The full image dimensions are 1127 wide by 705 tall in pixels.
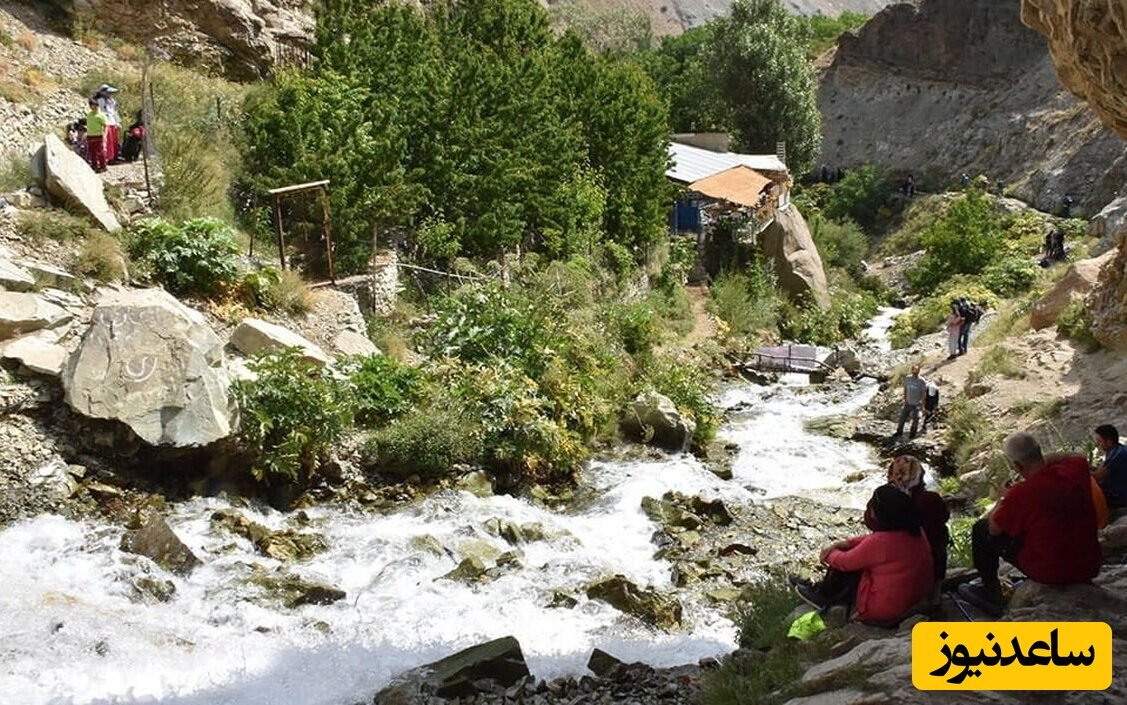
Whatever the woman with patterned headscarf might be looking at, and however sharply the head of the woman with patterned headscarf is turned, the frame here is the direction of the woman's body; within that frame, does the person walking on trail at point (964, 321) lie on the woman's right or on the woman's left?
on the woman's right

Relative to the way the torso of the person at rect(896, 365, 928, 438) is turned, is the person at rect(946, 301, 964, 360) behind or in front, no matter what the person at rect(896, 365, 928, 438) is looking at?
behind

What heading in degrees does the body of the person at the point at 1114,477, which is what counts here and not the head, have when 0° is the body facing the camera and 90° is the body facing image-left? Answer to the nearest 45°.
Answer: approximately 90°

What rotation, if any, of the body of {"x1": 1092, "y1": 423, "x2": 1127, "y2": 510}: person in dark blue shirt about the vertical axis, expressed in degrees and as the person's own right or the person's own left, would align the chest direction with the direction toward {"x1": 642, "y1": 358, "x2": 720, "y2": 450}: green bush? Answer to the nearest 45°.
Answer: approximately 45° to the person's own right

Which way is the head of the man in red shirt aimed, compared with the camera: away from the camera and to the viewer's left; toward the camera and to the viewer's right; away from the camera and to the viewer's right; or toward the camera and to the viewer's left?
away from the camera and to the viewer's left

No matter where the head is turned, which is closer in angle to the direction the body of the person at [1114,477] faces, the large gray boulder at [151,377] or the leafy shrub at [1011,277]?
the large gray boulder

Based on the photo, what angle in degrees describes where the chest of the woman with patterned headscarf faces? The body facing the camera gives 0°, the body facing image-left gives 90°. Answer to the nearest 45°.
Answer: approximately 135°

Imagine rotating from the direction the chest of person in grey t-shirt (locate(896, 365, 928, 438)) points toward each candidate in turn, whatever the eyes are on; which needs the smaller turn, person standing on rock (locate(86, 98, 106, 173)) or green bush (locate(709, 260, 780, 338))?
the person standing on rock

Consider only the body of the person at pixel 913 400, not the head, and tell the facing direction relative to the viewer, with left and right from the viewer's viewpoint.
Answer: facing the viewer and to the left of the viewer

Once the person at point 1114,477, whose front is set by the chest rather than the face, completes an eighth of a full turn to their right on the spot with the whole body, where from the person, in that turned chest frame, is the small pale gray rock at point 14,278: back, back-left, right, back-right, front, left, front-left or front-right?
front-left

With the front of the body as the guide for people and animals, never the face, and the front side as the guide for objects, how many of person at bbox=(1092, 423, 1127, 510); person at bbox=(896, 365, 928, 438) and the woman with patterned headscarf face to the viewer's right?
0

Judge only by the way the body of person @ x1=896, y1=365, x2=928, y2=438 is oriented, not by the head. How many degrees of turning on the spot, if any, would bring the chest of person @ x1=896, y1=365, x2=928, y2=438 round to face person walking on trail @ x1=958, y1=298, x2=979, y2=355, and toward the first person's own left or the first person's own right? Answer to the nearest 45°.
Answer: approximately 135° to the first person's own right
